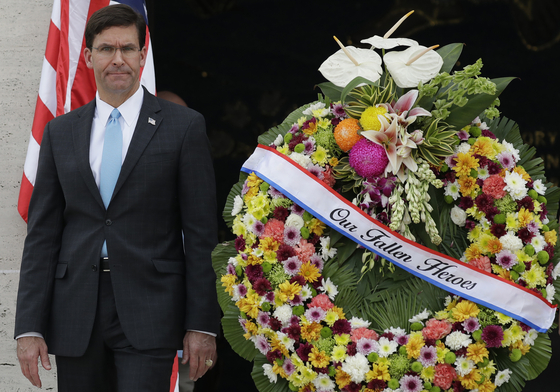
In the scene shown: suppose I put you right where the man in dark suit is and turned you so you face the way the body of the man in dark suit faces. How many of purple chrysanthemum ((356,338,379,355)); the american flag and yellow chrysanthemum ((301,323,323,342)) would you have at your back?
1

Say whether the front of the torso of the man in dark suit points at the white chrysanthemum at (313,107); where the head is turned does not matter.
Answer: no

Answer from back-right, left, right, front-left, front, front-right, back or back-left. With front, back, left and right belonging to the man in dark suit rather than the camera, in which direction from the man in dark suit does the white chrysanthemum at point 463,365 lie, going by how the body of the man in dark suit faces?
front-left

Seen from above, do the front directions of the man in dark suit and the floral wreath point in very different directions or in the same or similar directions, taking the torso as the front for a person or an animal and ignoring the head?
same or similar directions

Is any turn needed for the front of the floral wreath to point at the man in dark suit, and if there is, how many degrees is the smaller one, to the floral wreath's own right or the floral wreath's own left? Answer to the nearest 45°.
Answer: approximately 90° to the floral wreath's own right

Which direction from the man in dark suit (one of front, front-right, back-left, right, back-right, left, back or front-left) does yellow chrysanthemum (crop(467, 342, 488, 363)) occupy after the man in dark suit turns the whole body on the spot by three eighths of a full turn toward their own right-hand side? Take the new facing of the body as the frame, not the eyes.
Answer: back

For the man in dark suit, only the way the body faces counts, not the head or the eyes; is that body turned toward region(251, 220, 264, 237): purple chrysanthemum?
no

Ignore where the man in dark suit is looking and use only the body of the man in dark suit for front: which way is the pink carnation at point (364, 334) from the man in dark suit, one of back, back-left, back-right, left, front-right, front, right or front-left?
front-left

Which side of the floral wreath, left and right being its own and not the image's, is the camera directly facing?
front

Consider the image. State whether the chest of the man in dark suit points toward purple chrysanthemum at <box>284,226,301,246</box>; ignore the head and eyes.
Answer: no

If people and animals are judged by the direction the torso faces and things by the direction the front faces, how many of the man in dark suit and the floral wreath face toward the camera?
2

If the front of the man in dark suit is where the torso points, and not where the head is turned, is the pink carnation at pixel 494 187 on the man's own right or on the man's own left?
on the man's own left

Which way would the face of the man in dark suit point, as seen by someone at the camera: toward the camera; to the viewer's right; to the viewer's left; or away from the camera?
toward the camera

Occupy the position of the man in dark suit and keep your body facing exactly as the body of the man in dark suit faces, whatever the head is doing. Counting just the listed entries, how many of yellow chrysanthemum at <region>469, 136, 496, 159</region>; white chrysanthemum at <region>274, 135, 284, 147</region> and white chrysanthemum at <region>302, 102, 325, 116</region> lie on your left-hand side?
3

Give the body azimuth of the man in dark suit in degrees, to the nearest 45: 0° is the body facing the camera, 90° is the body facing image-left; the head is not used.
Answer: approximately 0°

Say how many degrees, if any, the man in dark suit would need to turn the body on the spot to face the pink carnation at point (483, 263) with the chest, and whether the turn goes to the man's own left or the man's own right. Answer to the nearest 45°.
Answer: approximately 45° to the man's own left

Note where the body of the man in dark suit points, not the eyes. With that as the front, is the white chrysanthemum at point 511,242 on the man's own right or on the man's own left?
on the man's own left
